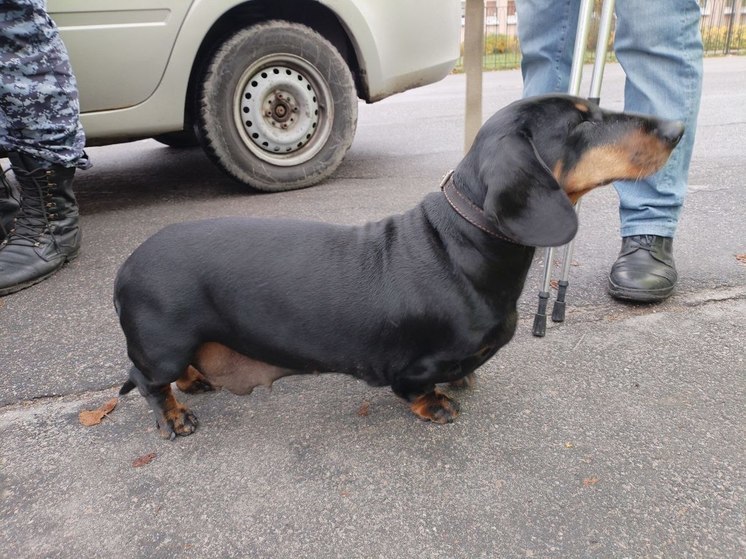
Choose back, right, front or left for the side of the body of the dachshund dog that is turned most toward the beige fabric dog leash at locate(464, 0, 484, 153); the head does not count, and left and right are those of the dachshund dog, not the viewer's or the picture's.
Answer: left

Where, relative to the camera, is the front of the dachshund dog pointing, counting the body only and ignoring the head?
to the viewer's right

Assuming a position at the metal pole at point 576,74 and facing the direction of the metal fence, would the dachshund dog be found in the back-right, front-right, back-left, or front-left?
back-left
